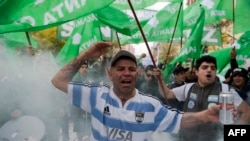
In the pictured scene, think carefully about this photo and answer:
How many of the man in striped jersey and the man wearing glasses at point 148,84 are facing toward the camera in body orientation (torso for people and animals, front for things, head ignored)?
2

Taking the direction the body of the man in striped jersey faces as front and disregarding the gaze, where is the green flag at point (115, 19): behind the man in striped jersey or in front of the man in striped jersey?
behind

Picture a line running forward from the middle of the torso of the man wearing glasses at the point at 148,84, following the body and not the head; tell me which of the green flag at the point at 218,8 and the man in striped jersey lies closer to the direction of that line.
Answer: the man in striped jersey

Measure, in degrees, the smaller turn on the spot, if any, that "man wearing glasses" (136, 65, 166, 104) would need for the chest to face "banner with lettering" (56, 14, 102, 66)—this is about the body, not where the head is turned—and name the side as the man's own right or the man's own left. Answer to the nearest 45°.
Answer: approximately 90° to the man's own right

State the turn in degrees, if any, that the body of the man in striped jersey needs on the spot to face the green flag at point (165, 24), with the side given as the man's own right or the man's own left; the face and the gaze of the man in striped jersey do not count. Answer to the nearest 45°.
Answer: approximately 180°

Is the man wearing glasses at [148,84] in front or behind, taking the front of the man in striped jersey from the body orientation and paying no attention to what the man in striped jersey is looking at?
behind

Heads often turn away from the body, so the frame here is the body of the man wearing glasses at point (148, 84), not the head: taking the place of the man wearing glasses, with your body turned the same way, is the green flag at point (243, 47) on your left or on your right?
on your left

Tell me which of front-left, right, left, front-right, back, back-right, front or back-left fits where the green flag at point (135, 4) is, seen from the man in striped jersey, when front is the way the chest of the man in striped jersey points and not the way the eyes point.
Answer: back

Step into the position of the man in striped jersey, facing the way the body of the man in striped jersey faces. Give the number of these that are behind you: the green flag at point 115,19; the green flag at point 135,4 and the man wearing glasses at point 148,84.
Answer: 3

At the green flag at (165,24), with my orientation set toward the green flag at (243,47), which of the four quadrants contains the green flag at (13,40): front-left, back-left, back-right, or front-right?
back-right
